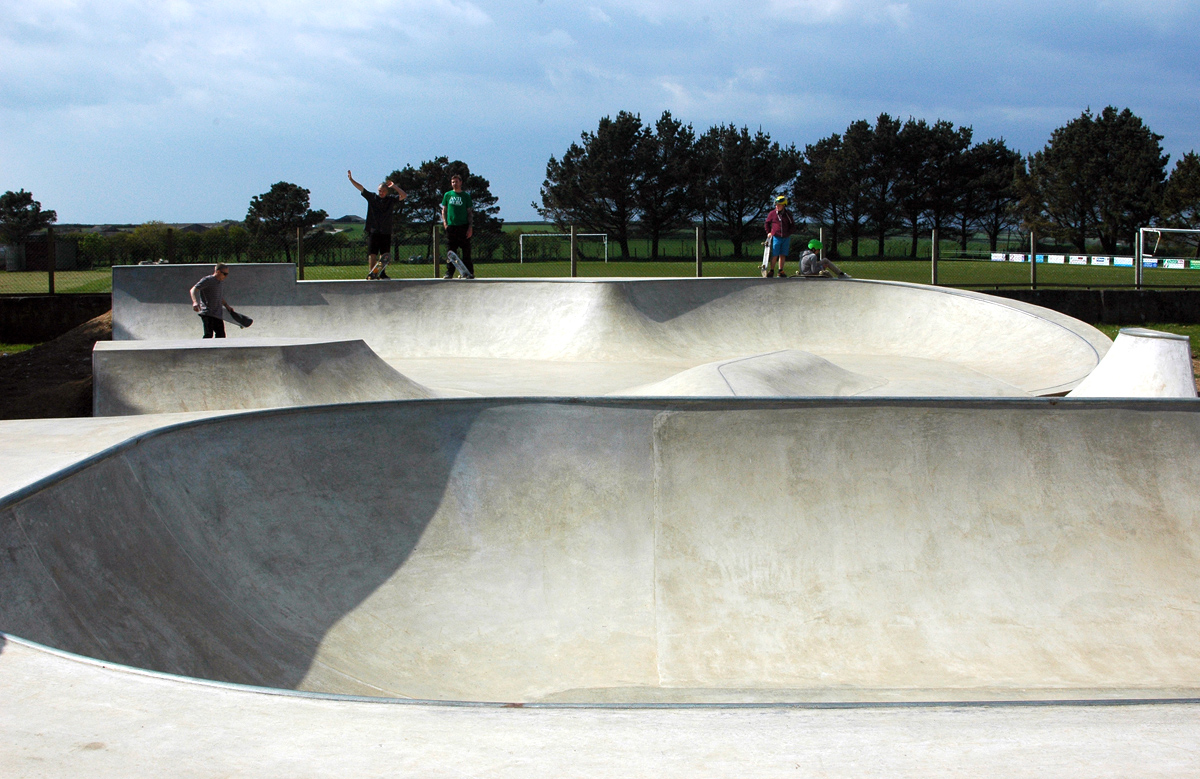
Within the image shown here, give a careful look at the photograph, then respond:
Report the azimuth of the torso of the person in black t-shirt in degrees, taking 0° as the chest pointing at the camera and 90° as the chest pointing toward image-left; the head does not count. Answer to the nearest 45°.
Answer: approximately 0°

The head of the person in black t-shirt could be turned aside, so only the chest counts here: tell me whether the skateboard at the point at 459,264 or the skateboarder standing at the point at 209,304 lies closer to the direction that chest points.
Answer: the skateboarder standing

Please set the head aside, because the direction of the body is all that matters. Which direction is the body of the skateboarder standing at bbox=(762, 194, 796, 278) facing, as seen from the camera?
toward the camera

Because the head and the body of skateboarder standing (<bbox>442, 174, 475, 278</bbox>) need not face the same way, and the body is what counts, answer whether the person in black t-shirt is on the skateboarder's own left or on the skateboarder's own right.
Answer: on the skateboarder's own right

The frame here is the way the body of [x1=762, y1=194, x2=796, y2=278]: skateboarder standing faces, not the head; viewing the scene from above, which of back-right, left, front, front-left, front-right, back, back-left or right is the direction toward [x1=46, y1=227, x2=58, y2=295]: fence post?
right

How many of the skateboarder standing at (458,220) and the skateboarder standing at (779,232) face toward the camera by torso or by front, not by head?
2

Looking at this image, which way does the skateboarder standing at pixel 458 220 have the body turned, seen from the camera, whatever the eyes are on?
toward the camera

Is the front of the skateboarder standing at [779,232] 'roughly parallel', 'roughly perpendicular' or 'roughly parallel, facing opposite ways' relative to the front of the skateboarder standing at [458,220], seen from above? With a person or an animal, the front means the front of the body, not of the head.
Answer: roughly parallel

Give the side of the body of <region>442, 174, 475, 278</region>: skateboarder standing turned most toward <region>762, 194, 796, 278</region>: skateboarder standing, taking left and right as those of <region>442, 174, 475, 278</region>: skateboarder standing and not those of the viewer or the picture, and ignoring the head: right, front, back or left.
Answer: left

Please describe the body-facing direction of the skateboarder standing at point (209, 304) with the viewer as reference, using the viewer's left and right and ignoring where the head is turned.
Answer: facing the viewer and to the right of the viewer

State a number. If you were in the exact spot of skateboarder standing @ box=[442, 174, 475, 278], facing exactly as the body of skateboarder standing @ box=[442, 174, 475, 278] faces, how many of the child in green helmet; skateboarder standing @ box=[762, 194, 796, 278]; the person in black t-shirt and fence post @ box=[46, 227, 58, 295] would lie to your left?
2

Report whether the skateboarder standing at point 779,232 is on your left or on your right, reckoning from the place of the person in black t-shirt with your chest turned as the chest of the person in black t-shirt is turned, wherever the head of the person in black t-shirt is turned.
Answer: on your left

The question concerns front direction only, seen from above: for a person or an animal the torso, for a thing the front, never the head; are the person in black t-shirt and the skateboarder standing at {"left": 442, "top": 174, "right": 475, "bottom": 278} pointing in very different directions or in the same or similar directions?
same or similar directions
